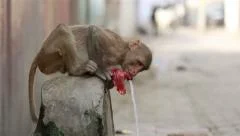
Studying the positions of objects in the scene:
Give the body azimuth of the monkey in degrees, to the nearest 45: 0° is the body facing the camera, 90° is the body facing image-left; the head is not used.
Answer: approximately 270°
